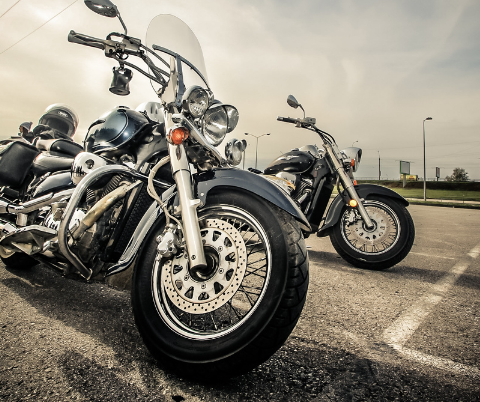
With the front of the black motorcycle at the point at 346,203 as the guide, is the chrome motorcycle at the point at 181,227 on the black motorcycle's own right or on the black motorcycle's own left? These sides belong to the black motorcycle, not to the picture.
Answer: on the black motorcycle's own right

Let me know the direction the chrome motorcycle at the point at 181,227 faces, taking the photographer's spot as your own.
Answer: facing the viewer and to the right of the viewer

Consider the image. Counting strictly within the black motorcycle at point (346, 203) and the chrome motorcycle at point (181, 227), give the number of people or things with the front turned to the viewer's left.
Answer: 0

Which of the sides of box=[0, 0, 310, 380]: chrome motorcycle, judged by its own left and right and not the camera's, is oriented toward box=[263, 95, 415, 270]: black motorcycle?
left
